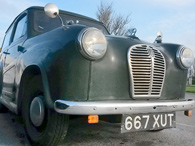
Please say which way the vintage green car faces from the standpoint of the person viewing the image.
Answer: facing the viewer and to the right of the viewer
